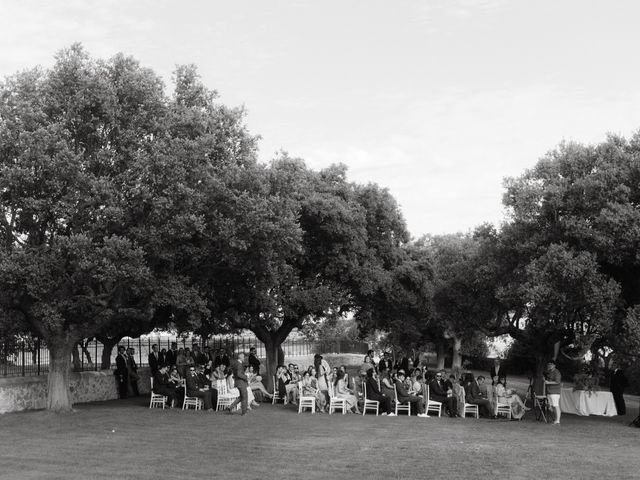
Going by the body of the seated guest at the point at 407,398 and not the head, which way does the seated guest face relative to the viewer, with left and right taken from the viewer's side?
facing to the right of the viewer

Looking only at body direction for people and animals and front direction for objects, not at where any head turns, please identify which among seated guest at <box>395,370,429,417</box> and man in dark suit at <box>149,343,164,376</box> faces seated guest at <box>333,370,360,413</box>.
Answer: the man in dark suit

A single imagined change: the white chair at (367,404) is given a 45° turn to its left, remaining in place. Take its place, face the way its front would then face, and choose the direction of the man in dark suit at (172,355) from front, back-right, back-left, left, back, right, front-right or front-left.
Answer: left

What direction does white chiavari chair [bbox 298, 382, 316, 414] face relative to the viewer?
to the viewer's right

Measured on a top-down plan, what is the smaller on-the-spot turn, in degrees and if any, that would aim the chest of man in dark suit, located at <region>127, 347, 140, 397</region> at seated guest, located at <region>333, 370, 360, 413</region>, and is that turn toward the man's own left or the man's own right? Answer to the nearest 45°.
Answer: approximately 45° to the man's own right

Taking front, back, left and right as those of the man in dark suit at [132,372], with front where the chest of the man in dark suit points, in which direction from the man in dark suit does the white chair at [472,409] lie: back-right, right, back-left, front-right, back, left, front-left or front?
front-right

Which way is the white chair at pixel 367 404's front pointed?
to the viewer's right

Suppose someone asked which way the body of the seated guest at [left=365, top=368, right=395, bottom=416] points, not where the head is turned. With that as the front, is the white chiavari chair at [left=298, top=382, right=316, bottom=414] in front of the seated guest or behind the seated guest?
behind

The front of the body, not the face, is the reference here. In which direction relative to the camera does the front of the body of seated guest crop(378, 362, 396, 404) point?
to the viewer's right

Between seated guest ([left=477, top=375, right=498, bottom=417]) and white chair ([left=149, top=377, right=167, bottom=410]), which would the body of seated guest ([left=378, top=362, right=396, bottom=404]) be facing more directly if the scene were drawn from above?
the seated guest

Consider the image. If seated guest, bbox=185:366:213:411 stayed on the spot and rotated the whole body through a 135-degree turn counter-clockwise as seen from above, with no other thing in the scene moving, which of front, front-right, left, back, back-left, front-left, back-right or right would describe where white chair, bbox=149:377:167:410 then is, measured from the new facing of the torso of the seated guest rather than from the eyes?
front
